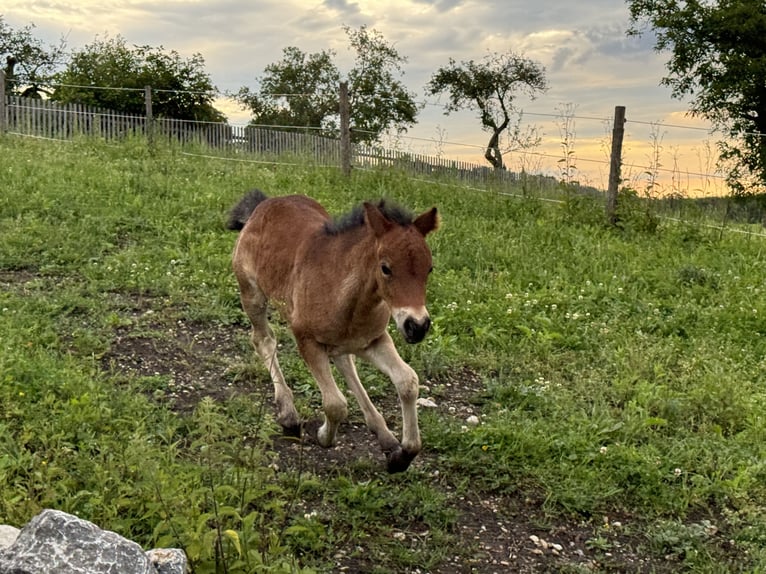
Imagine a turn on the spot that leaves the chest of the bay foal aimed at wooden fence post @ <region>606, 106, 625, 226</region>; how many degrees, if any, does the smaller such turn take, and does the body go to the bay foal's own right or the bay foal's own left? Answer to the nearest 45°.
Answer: approximately 90° to the bay foal's own left

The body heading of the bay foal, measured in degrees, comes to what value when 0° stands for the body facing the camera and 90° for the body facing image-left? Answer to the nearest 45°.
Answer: approximately 315°

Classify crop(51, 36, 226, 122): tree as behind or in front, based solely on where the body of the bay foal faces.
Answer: behind

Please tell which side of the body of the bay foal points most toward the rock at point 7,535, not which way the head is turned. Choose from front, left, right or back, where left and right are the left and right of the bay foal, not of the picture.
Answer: right

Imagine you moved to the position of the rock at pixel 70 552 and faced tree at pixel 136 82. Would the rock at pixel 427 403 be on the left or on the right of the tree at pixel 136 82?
right

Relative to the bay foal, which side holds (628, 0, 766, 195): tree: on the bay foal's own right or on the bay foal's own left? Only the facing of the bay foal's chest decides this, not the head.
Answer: on the bay foal's own left

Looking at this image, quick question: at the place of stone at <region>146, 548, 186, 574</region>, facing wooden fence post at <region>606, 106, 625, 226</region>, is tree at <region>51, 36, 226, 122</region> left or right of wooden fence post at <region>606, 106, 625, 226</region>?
left

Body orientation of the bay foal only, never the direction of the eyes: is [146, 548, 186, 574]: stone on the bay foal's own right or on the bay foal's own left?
on the bay foal's own right

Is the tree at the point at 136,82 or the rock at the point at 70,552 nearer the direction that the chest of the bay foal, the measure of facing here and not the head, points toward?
the rock

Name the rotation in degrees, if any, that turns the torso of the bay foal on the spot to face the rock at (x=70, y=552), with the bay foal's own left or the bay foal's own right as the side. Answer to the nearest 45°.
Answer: approximately 90° to the bay foal's own right

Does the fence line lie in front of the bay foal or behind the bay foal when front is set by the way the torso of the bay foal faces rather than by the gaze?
behind
